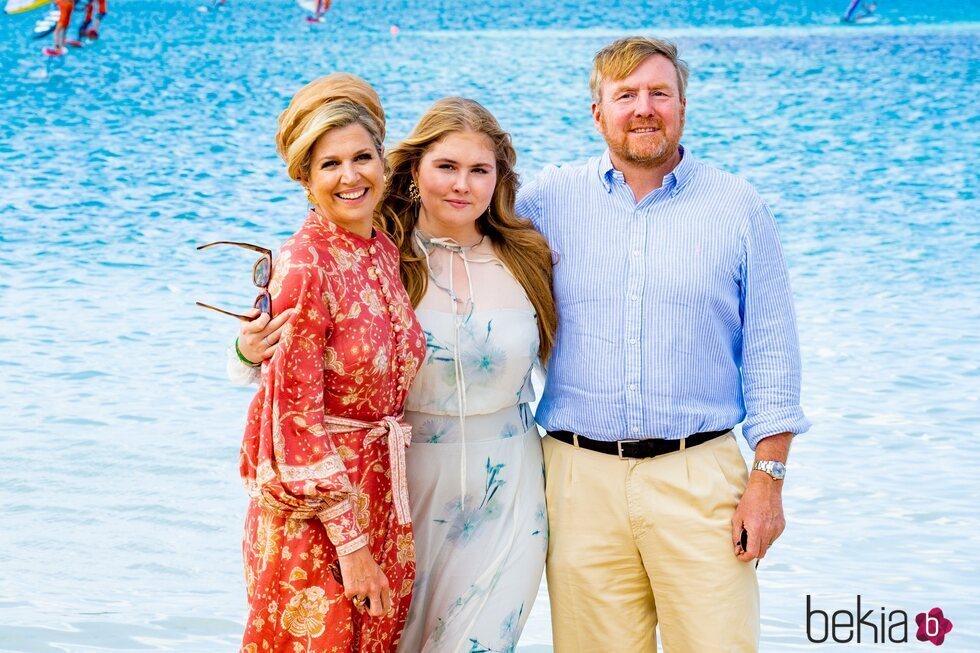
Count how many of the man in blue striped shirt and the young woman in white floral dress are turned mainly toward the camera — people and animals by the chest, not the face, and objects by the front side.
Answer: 2

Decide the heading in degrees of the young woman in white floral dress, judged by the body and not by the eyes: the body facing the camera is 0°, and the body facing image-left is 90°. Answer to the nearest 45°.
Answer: approximately 0°

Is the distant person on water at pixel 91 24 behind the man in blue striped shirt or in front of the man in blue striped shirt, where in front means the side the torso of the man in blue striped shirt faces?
behind

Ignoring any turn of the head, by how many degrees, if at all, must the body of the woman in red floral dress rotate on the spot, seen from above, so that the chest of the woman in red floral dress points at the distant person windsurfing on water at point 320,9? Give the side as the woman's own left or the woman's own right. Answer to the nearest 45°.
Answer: approximately 135° to the woman's own left

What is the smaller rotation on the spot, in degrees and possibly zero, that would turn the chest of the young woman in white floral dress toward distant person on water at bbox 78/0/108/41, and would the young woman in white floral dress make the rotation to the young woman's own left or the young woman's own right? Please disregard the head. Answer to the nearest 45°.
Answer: approximately 180°

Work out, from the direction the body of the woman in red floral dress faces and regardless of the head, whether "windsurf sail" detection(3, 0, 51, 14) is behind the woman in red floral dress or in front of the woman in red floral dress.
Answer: behind

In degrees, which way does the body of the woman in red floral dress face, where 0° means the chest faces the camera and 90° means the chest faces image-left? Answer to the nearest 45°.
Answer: approximately 315°

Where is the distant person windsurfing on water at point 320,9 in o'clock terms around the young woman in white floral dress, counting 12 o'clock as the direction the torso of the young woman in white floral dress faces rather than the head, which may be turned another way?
The distant person windsurfing on water is roughly at 6 o'clock from the young woman in white floral dress.

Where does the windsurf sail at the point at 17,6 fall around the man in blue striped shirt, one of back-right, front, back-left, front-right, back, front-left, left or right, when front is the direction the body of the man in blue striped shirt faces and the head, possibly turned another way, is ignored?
back-right
